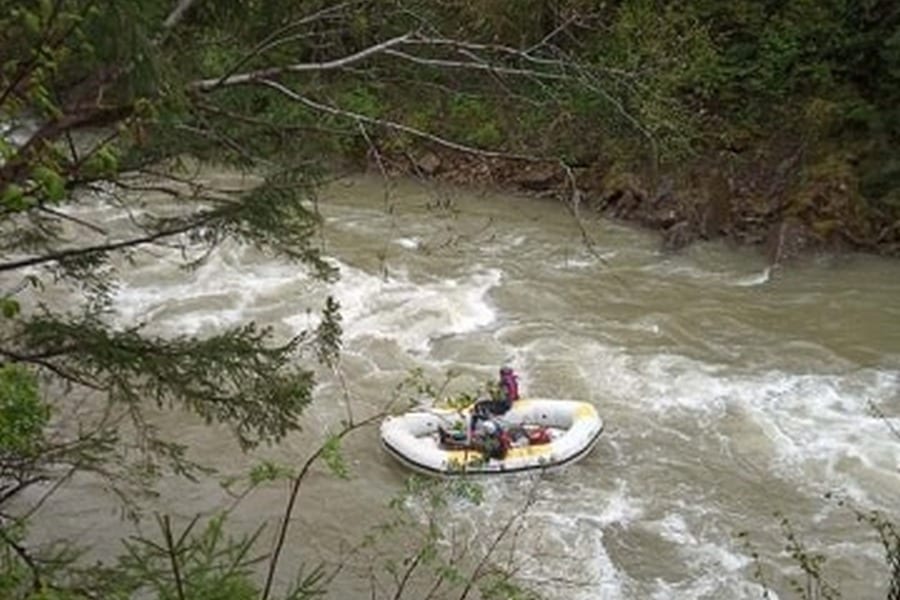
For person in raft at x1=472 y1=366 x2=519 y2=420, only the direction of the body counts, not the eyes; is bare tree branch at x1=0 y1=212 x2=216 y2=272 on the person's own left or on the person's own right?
on the person's own left

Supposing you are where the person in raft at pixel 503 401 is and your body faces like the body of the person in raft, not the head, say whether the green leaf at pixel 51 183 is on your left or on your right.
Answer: on your left

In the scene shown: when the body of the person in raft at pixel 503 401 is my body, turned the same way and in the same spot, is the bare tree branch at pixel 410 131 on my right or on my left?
on my left

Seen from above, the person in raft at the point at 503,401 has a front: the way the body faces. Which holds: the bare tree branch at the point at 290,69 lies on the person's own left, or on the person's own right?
on the person's own left

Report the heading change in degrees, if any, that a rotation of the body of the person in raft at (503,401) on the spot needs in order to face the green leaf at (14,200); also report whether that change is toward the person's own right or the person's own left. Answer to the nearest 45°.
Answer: approximately 90° to the person's own left

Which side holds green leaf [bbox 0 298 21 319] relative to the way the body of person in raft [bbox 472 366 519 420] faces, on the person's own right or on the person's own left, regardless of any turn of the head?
on the person's own left
